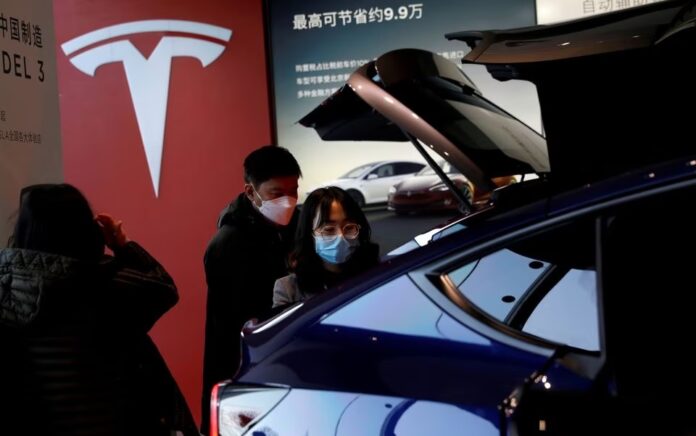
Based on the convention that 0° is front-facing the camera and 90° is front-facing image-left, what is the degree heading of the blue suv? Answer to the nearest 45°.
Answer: approximately 270°

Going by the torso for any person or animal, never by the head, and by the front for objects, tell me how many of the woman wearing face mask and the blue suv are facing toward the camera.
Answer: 1

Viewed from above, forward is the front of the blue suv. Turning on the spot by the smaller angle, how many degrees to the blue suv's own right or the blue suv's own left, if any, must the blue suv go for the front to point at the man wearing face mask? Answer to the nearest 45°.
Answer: approximately 135° to the blue suv's own left

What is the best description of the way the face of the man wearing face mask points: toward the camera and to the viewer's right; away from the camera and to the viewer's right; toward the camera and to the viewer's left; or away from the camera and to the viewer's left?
toward the camera and to the viewer's right

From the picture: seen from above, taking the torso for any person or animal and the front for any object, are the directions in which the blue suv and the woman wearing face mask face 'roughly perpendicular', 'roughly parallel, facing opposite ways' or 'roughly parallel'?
roughly perpendicular

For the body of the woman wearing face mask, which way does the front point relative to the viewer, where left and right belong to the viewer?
facing the viewer

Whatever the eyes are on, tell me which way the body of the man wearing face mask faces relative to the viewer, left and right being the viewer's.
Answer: facing the viewer and to the right of the viewer

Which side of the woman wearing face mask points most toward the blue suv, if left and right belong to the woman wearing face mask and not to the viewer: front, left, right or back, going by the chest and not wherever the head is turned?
front

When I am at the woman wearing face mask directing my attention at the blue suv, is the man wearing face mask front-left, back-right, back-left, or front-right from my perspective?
back-right

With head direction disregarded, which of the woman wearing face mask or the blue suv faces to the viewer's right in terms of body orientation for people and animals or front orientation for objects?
the blue suv
